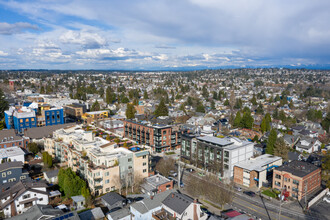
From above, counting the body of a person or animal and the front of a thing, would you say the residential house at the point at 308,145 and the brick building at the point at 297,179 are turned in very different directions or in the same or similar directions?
same or similar directions

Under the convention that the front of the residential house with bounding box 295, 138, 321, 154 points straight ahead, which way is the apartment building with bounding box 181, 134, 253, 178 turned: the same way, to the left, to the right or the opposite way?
the same way

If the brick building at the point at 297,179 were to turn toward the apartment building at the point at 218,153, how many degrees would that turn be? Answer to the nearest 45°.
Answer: approximately 45° to its right

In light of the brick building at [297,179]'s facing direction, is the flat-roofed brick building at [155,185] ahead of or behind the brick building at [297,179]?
ahead

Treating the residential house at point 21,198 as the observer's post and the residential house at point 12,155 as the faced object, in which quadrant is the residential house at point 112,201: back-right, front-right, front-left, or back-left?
back-right

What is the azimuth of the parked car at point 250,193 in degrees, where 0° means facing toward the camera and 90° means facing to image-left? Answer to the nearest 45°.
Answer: approximately 135°

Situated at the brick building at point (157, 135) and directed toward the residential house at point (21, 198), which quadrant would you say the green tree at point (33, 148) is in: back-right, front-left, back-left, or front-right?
front-right

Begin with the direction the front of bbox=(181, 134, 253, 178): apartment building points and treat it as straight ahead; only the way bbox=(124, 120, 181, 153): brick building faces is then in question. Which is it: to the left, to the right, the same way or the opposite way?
the same way

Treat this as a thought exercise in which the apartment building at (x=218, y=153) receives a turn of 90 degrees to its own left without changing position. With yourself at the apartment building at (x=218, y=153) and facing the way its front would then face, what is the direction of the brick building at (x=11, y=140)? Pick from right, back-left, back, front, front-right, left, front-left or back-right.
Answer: back-right

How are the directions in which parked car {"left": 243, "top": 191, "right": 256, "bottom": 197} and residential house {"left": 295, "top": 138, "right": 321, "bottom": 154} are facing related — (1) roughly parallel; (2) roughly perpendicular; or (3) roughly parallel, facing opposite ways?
roughly perpendicular
